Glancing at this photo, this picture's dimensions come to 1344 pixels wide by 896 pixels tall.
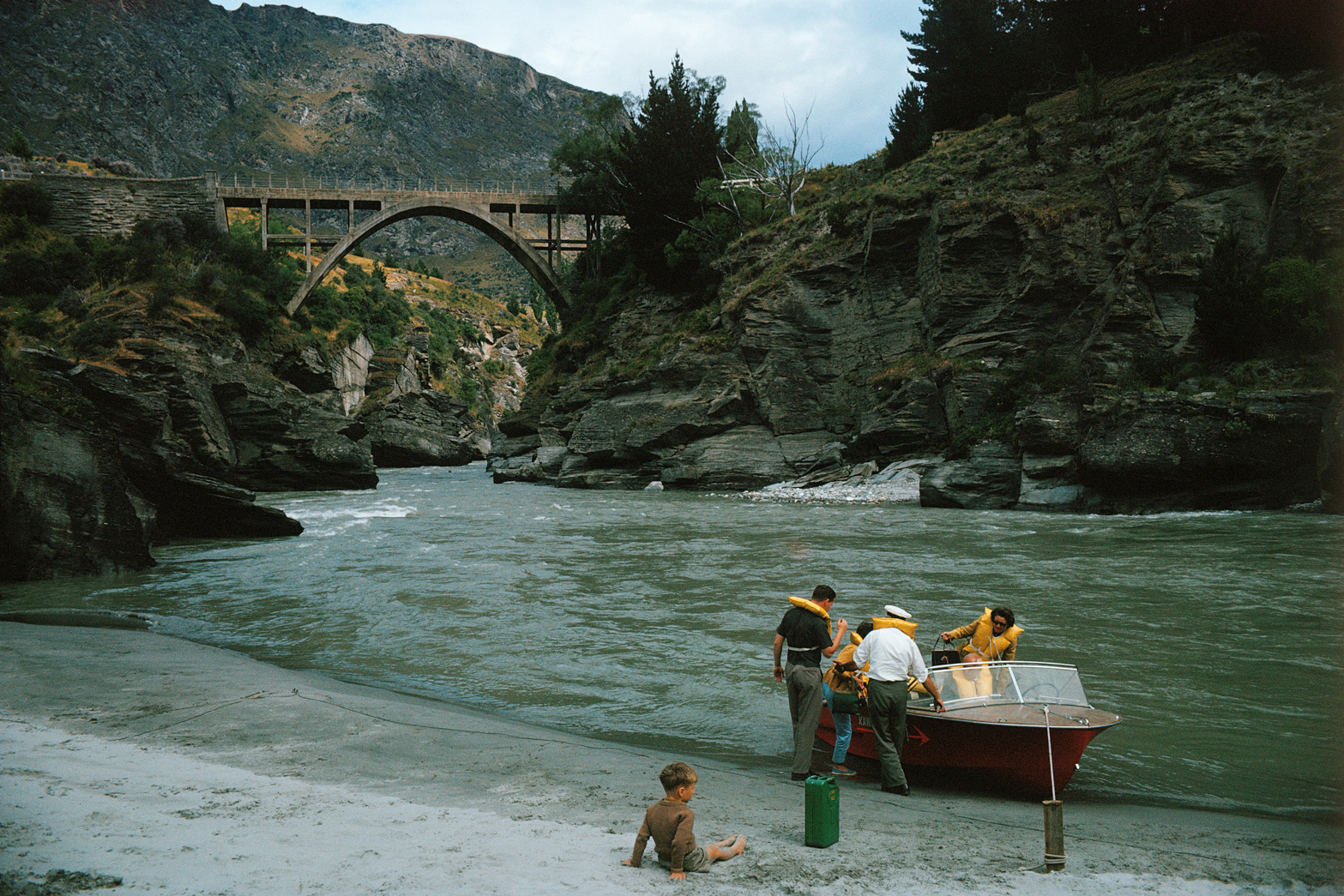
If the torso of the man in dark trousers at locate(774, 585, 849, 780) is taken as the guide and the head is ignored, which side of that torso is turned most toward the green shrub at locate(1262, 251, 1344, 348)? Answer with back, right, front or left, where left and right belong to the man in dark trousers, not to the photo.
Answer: front

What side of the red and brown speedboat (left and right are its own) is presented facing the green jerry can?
right

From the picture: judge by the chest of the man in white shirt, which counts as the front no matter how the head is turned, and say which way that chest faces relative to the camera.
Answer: away from the camera

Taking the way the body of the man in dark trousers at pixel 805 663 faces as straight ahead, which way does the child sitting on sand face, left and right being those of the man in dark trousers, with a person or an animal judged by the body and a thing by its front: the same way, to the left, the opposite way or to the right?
the same way

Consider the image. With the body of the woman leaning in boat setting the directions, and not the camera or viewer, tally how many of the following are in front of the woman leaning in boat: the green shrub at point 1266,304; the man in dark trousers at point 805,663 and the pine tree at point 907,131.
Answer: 1

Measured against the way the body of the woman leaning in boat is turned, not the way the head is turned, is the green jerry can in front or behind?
in front

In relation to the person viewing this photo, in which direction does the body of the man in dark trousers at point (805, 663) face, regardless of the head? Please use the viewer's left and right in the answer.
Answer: facing away from the viewer and to the right of the viewer

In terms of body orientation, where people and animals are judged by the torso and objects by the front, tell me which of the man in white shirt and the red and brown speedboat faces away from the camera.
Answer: the man in white shirt

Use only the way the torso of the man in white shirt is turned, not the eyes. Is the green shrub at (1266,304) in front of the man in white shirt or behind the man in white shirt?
in front

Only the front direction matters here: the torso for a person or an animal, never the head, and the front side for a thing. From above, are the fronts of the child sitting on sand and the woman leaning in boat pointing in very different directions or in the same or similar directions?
very different directions

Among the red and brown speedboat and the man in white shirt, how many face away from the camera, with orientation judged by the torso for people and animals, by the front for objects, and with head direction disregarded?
1

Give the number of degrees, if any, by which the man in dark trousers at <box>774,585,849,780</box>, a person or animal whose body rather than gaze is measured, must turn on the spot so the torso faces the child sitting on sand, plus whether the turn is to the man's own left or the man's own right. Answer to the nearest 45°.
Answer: approximately 135° to the man's own right

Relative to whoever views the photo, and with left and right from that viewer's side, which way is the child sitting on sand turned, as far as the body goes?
facing away from the viewer and to the right of the viewer

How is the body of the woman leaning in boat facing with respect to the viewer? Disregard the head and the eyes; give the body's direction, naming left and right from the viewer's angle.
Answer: facing the viewer and to the left of the viewer

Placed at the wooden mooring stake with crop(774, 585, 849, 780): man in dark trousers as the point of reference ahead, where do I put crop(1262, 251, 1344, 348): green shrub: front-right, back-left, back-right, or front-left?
front-right

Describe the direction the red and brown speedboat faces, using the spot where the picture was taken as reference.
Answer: facing the viewer and to the right of the viewer
